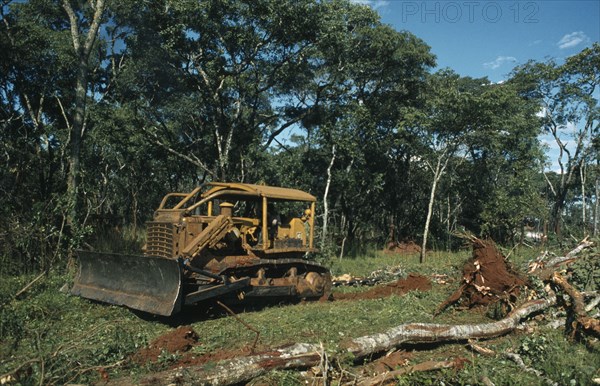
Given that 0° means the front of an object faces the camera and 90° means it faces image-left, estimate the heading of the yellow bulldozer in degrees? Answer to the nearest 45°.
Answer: approximately 45°

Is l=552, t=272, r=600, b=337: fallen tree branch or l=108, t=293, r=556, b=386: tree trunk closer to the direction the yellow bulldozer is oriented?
the tree trunk

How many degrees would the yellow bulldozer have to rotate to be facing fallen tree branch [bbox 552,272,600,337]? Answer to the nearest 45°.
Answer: approximately 90° to its left

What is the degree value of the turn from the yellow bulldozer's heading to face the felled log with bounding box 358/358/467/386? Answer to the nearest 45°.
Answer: approximately 90° to its left

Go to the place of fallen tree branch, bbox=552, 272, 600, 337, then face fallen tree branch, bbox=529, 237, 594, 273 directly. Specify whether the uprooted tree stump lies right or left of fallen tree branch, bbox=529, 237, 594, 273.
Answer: left

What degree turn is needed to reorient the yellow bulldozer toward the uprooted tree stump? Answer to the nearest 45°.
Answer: approximately 135° to its left

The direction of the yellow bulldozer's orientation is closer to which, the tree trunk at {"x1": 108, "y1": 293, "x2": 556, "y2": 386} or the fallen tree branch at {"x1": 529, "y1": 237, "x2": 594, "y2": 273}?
the tree trunk

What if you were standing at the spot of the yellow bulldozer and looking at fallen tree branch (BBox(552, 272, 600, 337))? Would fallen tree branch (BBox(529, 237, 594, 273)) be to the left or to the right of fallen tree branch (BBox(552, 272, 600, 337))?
left
